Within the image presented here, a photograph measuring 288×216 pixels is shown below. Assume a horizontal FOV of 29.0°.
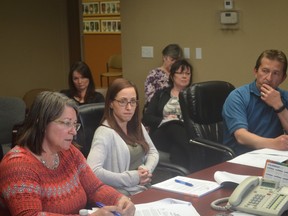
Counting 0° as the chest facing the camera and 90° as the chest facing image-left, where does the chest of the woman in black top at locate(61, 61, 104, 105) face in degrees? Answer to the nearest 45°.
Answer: approximately 0°

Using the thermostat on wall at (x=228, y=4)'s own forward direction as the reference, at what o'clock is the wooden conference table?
The wooden conference table is roughly at 12 o'clock from the thermostat on wall.

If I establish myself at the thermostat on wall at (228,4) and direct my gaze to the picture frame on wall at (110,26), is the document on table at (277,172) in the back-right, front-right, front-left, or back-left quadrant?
back-left

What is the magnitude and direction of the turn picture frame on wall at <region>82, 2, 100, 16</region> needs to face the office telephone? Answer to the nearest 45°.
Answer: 0° — it already faces it

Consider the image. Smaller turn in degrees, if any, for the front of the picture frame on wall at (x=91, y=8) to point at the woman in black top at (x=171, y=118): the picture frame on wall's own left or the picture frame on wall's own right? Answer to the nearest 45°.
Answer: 0° — it already faces them

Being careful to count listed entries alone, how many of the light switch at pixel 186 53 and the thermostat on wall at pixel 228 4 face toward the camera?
2

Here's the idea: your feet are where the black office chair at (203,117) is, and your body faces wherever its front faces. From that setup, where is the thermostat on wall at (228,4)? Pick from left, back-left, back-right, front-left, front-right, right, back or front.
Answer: back-left
